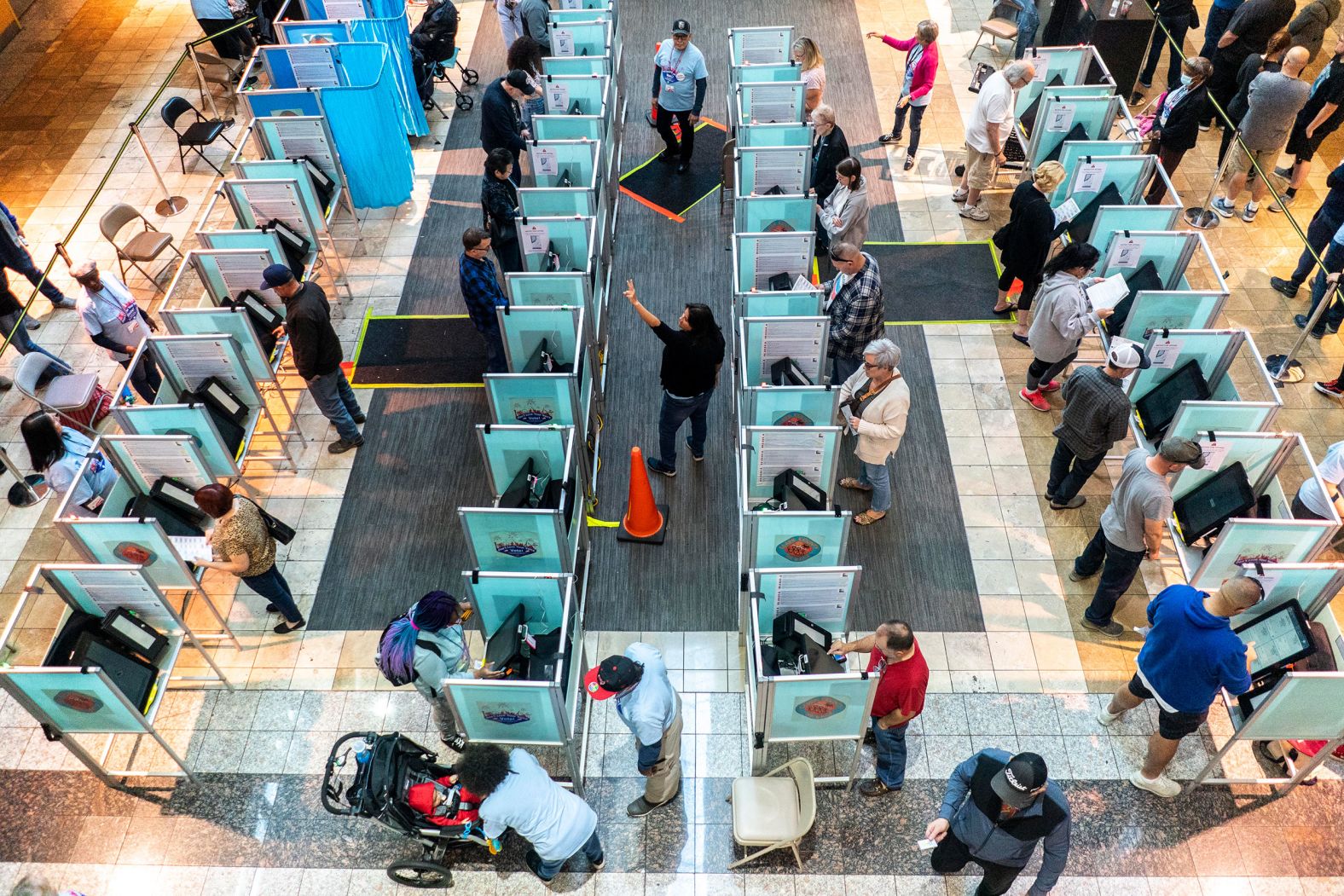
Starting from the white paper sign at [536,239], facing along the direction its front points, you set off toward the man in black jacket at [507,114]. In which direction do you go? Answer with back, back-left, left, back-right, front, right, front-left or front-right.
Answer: back

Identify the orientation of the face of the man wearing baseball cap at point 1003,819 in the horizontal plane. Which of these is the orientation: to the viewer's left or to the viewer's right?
to the viewer's left

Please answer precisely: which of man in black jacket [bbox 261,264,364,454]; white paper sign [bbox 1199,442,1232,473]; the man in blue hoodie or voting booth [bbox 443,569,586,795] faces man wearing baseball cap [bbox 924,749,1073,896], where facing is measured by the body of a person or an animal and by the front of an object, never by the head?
the white paper sign

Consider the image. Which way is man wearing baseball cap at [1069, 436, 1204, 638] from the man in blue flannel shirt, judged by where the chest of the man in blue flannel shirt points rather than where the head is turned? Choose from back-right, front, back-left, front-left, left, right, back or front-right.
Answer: front-right

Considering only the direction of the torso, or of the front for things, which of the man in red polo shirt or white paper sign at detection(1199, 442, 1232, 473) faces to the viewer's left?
the man in red polo shirt

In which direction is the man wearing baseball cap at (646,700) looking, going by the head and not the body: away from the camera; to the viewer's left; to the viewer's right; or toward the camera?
to the viewer's left

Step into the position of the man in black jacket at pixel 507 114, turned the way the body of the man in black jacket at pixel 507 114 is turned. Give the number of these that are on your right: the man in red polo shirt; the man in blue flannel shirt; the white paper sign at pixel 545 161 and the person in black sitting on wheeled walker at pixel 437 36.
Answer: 3

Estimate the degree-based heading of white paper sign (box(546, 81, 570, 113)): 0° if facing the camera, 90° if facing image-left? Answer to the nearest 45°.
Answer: approximately 0°

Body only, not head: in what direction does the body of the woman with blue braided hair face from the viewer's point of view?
to the viewer's right

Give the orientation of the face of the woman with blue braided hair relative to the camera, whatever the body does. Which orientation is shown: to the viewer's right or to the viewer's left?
to the viewer's right

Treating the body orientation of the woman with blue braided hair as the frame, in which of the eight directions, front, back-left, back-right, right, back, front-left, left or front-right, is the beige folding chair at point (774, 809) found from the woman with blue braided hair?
front-right

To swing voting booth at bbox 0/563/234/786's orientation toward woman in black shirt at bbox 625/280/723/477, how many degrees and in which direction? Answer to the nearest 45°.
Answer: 0° — it already faces them
